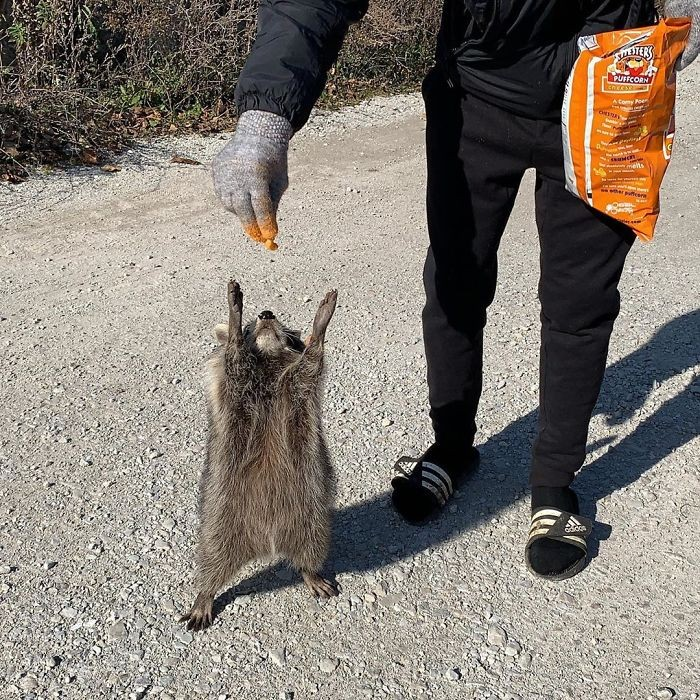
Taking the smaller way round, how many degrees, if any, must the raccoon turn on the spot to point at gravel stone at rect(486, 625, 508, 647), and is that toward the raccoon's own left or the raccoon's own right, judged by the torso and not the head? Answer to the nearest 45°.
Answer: approximately 45° to the raccoon's own left

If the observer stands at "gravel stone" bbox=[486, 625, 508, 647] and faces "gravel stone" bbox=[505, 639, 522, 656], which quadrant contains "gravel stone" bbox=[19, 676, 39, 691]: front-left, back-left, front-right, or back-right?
back-right

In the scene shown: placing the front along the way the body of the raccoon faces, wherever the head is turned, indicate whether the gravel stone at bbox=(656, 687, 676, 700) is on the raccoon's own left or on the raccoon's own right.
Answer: on the raccoon's own left

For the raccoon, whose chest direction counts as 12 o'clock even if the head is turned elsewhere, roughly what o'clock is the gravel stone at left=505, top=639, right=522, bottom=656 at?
The gravel stone is roughly at 10 o'clock from the raccoon.

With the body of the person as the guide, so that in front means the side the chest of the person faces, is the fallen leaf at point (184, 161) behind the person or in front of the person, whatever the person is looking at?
behind

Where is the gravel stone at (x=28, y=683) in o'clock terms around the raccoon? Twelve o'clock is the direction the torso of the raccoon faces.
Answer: The gravel stone is roughly at 2 o'clock from the raccoon.

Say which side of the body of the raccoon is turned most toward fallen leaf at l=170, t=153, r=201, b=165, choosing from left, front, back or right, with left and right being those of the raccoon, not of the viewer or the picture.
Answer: back

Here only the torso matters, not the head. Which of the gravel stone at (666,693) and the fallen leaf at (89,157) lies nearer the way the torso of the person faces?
the gravel stone

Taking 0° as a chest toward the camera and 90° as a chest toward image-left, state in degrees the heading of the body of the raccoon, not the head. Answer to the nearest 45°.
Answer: approximately 0°

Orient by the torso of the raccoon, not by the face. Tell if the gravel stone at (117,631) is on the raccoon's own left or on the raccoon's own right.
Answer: on the raccoon's own right
